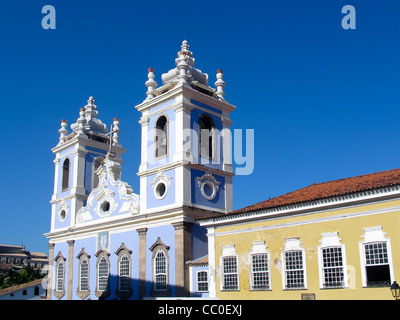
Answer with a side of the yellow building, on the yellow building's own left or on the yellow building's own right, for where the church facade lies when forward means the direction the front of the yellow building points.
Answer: on the yellow building's own right

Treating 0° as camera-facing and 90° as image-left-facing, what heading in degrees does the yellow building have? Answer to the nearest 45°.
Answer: approximately 45°

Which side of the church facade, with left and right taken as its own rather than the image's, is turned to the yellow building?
left

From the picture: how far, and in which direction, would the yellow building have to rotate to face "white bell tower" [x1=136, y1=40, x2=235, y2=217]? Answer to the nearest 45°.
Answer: approximately 90° to its right

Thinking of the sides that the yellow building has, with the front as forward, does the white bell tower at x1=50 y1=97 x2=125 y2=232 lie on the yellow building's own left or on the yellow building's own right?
on the yellow building's own right

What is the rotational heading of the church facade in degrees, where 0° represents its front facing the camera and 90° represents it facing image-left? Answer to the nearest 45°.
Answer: approximately 45°
